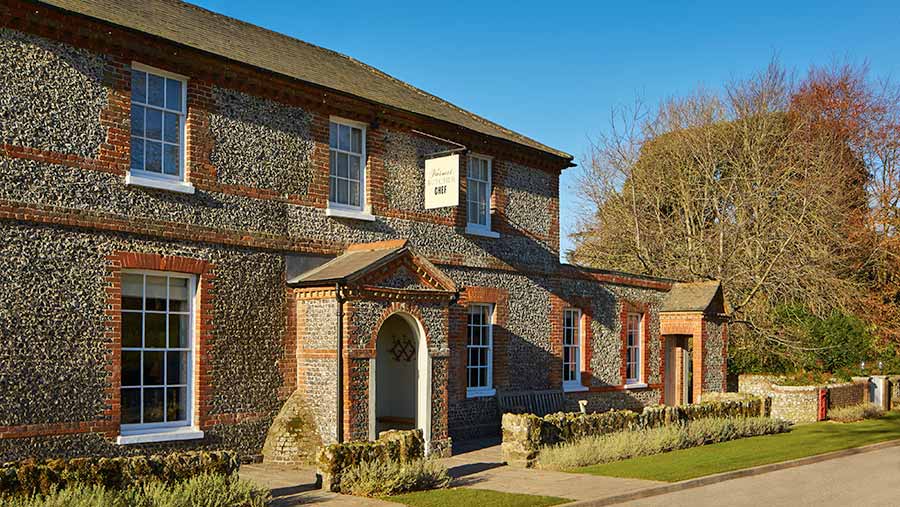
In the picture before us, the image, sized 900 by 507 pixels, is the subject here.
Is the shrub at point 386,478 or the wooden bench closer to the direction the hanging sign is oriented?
the shrub

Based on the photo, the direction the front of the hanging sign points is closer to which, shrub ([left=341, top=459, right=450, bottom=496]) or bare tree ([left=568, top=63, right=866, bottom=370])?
the shrub

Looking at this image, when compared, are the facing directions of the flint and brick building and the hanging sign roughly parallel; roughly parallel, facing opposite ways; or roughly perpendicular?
roughly perpendicular

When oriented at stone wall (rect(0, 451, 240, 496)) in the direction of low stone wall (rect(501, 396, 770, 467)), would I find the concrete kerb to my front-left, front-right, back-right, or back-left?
front-right

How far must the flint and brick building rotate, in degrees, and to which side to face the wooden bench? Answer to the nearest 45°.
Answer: approximately 90° to its left

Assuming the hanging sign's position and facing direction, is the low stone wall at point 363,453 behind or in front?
in front

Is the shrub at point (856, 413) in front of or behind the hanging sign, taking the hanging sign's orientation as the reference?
behind

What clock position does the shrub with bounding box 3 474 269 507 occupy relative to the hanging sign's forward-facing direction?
The shrub is roughly at 11 o'clock from the hanging sign.

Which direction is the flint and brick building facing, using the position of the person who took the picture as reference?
facing the viewer and to the right of the viewer

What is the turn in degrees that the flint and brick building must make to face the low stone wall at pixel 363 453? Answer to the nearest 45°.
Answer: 0° — it already faces it

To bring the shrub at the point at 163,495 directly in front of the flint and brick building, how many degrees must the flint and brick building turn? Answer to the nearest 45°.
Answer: approximately 45° to its right

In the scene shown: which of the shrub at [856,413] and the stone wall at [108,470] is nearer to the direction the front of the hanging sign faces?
the stone wall

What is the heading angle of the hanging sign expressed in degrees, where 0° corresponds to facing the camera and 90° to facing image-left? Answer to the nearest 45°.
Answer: approximately 45°
